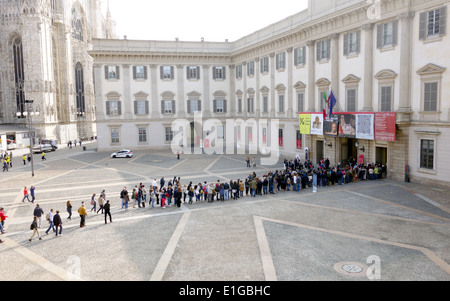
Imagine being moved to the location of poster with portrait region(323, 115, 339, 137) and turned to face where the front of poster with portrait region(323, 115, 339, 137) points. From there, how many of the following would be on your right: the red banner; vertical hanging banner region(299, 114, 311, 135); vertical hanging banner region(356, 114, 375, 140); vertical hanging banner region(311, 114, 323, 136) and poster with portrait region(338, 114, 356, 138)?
2

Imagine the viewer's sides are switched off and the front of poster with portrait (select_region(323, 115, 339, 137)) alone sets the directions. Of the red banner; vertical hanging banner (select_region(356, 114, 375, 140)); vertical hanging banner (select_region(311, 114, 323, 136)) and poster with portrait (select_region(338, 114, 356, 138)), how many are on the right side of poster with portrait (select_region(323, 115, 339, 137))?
1

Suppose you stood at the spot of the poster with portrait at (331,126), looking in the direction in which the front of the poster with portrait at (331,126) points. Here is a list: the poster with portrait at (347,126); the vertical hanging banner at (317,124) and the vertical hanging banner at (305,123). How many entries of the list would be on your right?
2

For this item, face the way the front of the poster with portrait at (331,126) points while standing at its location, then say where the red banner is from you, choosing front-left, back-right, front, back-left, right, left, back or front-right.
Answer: left

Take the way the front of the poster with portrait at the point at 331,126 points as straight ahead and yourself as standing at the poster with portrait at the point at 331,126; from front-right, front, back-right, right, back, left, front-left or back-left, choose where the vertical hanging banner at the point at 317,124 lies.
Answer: right

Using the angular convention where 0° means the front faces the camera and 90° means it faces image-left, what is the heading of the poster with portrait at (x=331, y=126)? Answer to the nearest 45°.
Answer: approximately 45°

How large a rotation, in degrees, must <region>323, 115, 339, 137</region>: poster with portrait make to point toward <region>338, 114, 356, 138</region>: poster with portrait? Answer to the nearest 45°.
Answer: approximately 90° to its left

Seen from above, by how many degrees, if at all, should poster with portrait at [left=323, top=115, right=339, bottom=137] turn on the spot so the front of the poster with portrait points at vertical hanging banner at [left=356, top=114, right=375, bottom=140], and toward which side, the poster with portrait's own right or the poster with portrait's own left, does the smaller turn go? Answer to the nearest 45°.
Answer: approximately 90° to the poster with portrait's own left

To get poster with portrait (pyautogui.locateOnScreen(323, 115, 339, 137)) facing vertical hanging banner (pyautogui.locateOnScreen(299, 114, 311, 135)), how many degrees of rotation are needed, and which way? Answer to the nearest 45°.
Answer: approximately 90° to its right
